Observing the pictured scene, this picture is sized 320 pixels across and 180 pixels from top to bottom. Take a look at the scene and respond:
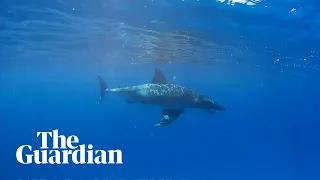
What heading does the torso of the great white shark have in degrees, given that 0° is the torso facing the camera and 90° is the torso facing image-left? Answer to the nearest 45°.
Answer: approximately 270°
